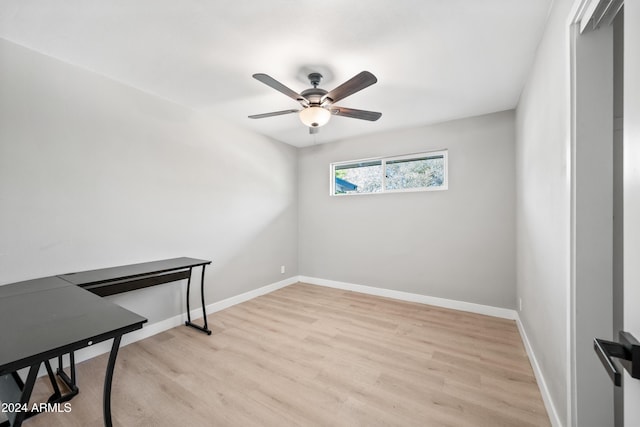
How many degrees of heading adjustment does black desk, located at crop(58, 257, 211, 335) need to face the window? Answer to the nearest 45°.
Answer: approximately 45° to its left

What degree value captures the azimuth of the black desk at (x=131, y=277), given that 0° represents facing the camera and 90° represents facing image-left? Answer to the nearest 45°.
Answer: approximately 315°

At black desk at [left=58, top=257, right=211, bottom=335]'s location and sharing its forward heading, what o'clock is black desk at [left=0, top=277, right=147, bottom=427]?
black desk at [left=0, top=277, right=147, bottom=427] is roughly at 2 o'clock from black desk at [left=58, top=257, right=211, bottom=335].
